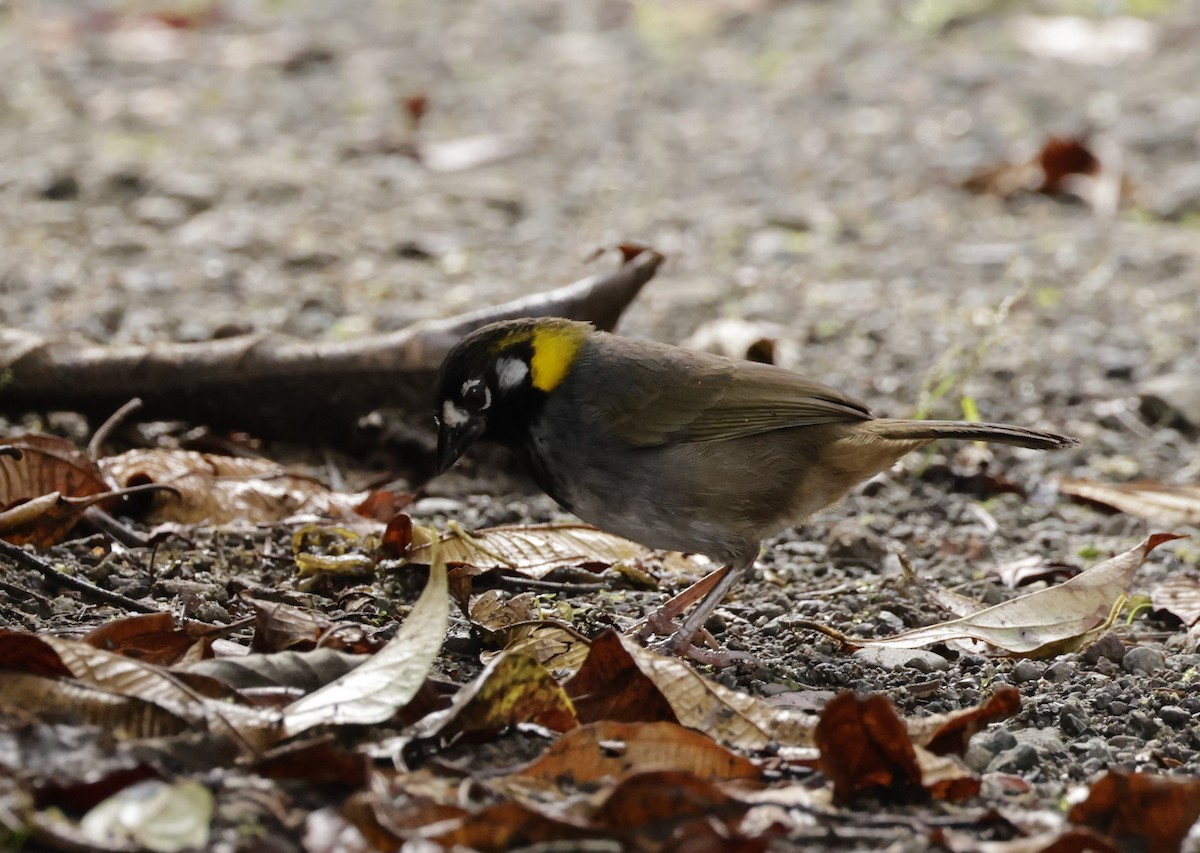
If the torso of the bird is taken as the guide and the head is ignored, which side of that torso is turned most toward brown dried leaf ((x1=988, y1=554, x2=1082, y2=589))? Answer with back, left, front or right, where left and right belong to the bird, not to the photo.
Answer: back

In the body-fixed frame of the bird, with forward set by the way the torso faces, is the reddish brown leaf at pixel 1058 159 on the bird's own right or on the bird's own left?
on the bird's own right

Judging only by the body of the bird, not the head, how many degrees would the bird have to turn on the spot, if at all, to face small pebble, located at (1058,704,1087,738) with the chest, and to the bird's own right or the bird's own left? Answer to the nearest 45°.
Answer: approximately 135° to the bird's own left

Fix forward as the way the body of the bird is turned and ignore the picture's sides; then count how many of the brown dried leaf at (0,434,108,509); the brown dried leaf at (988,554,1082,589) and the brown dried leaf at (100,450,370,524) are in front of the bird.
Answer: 2

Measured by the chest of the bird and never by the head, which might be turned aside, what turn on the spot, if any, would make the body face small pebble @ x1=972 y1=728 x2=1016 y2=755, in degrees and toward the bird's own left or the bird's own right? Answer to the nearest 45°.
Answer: approximately 135° to the bird's own left

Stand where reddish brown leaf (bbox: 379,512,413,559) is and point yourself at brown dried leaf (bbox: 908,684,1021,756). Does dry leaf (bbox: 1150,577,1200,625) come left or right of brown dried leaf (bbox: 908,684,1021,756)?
left

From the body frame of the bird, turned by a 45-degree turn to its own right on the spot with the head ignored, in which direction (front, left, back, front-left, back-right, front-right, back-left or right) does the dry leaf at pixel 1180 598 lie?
back-right

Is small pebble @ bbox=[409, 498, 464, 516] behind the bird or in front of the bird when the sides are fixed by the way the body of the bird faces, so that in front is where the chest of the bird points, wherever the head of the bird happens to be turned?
in front

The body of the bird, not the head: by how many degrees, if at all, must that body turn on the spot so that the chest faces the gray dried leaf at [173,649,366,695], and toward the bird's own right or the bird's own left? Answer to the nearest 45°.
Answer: approximately 45° to the bird's own left

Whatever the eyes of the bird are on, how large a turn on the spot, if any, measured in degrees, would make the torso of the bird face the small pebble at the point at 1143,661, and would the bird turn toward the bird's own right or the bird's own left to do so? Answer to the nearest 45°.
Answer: approximately 135° to the bird's own left

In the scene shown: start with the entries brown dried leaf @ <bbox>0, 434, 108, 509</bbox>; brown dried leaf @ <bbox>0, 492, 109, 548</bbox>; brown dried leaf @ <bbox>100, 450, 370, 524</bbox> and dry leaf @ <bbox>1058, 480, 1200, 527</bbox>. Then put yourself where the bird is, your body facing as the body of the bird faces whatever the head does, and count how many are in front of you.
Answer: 3

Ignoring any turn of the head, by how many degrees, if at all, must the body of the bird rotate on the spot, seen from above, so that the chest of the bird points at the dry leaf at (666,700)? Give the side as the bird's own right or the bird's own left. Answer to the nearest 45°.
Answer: approximately 90° to the bird's own left

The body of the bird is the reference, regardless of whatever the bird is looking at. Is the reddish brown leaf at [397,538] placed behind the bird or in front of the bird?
in front

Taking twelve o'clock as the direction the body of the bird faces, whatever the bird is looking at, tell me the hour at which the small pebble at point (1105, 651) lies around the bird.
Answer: The small pebble is roughly at 7 o'clock from the bird.

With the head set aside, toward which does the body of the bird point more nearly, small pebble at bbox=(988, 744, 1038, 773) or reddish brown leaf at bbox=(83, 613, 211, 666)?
the reddish brown leaf

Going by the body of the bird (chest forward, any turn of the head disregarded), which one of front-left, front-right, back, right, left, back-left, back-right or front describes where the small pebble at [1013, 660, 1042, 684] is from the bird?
back-left

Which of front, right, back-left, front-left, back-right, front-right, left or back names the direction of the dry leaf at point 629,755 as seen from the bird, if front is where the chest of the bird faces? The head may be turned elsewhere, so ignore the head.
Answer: left

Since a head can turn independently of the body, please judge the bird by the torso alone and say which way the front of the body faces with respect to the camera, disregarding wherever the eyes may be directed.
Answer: to the viewer's left

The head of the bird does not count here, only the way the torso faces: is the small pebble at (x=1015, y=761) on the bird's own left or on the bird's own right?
on the bird's own left
